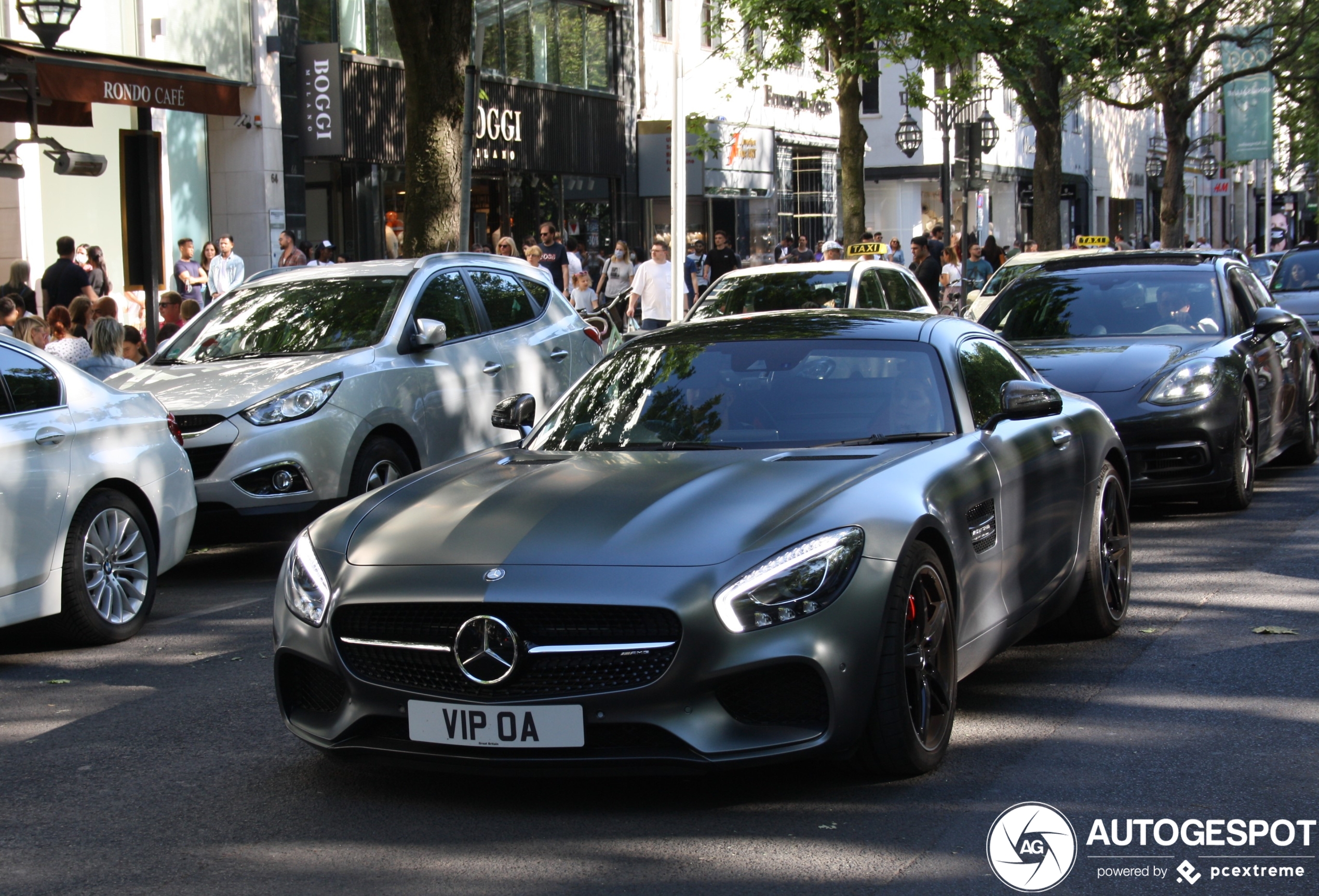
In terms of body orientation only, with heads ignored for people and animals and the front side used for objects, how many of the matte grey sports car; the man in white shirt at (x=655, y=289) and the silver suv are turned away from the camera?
0

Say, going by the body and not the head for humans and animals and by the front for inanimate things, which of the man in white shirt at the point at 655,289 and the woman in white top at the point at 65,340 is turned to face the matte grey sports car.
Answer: the man in white shirt

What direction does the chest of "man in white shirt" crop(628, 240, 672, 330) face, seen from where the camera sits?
toward the camera

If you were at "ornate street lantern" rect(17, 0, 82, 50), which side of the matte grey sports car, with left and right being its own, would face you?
right

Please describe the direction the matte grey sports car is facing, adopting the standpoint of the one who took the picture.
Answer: facing the viewer and to the left of the viewer

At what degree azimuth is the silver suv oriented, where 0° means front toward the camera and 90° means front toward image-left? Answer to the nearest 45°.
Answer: approximately 45°

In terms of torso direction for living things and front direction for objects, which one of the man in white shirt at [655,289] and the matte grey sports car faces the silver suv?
the man in white shirt

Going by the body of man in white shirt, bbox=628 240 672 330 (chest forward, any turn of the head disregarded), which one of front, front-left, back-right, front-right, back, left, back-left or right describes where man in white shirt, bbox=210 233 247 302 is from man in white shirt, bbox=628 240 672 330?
right
